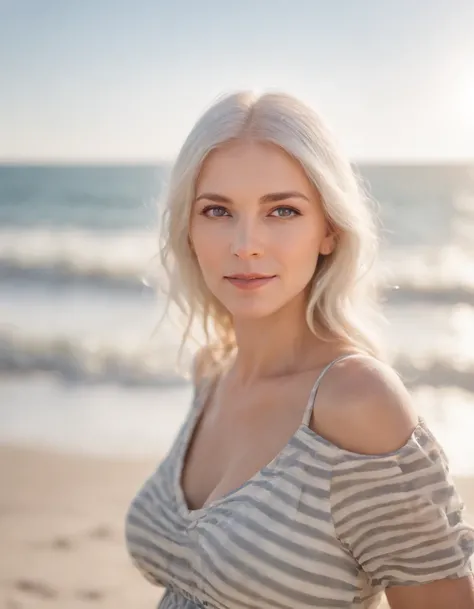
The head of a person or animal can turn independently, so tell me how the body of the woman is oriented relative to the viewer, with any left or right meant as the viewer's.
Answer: facing the viewer and to the left of the viewer
